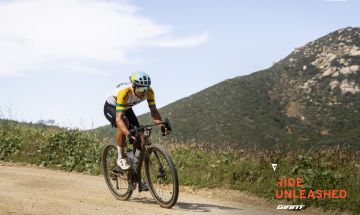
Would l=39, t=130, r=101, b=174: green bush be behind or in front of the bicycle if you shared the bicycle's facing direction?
behind

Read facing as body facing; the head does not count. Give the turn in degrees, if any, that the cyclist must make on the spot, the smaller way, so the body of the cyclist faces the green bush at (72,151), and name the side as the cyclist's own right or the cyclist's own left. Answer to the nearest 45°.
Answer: approximately 135° to the cyclist's own left

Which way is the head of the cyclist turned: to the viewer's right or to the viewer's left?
to the viewer's right

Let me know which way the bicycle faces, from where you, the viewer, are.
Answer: facing the viewer and to the right of the viewer
